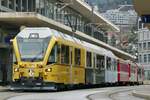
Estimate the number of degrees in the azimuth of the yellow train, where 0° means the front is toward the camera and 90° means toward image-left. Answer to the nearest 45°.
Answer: approximately 45°
